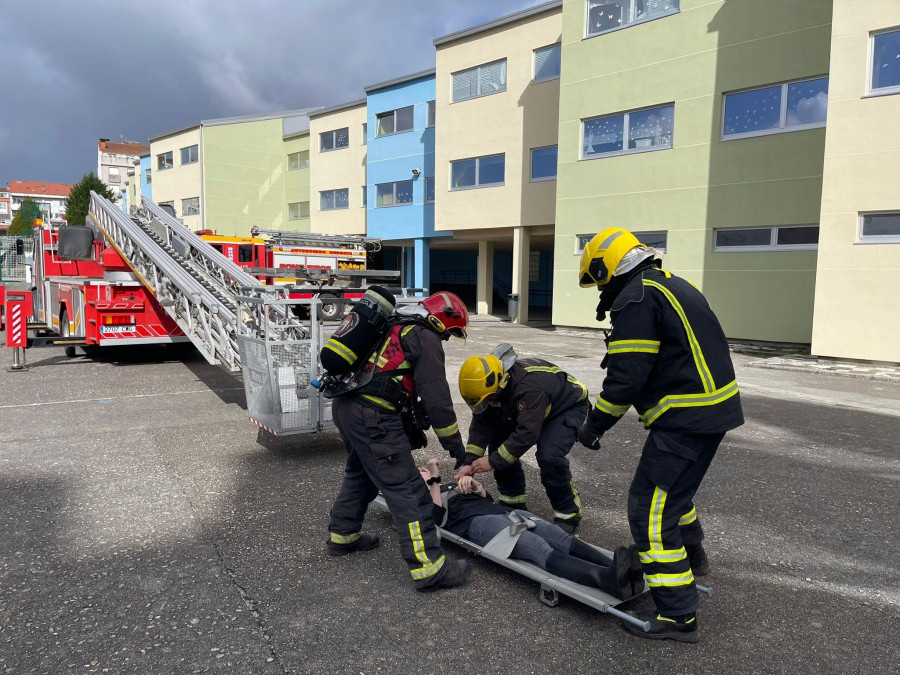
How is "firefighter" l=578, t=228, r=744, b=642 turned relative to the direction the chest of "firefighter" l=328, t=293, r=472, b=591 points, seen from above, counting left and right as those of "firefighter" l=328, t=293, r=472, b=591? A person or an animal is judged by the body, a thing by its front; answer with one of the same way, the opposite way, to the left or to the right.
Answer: the opposite way

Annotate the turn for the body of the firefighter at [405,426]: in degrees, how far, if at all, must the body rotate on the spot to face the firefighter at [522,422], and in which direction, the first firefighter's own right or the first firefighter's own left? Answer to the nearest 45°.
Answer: approximately 45° to the first firefighter's own left

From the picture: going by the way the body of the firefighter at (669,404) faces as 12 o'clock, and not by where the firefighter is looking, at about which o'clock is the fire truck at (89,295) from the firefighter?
The fire truck is roughly at 1 o'clock from the firefighter.

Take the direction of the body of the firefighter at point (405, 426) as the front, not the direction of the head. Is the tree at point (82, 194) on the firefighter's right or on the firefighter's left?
on the firefighter's left

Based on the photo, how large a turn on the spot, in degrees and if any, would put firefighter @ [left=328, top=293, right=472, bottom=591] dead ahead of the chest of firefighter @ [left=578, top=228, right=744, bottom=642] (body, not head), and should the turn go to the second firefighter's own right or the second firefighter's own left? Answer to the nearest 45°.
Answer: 0° — they already face them

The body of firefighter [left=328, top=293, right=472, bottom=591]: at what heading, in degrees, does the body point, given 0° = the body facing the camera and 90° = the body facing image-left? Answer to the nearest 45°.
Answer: approximately 270°

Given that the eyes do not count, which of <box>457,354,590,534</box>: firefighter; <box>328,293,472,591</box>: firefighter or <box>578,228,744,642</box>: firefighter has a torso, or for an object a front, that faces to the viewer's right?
<box>328,293,472,591</box>: firefighter

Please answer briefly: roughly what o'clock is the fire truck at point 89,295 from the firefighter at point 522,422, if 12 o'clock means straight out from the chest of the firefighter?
The fire truck is roughly at 3 o'clock from the firefighter.

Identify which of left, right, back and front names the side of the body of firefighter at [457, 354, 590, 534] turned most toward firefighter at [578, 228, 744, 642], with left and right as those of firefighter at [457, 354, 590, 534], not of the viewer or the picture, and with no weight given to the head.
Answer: left

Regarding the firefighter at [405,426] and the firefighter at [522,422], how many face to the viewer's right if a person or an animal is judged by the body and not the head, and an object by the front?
1

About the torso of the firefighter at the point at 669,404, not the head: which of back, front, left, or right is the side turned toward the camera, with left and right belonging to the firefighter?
left
